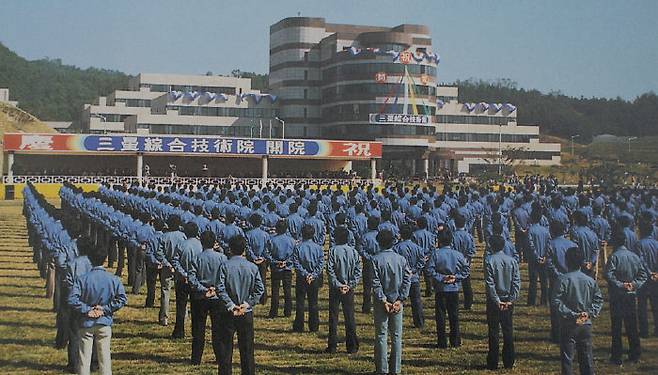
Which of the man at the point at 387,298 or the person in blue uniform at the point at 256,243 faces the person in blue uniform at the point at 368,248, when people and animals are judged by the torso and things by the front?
the man

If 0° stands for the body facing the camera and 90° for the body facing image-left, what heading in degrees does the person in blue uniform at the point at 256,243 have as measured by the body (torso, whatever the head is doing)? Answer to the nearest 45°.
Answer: approximately 180°

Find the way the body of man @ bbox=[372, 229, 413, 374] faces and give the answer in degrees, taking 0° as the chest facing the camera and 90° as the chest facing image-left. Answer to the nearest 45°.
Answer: approximately 180°

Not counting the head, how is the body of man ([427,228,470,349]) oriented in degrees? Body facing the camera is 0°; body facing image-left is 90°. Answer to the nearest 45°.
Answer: approximately 180°

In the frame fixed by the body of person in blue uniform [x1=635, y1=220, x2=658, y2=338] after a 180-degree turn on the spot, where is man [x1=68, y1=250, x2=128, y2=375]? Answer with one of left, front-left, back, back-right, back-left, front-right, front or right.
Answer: front-right

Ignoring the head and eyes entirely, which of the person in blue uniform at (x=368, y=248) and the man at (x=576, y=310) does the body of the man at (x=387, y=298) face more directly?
the person in blue uniform

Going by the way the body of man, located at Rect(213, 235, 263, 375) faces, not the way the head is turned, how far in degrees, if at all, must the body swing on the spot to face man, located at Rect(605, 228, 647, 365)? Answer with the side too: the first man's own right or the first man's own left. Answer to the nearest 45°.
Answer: approximately 90° to the first man's own right

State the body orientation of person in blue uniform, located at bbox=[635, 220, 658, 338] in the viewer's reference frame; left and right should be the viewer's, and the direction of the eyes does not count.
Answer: facing away from the viewer

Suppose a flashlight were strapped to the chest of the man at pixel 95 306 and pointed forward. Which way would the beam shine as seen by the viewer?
away from the camera

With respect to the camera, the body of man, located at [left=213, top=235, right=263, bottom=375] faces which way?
away from the camera

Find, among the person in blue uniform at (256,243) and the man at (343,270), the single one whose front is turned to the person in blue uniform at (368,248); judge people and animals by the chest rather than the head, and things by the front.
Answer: the man

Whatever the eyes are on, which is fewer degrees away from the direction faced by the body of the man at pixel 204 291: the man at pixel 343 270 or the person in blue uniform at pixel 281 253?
the person in blue uniform

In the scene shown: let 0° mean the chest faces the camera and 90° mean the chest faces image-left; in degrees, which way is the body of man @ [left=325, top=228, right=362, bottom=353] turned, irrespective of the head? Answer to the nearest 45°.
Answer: approximately 180°

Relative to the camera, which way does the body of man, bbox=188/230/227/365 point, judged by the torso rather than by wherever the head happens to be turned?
away from the camera

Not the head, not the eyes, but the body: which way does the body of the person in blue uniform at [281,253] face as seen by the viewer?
away from the camera
